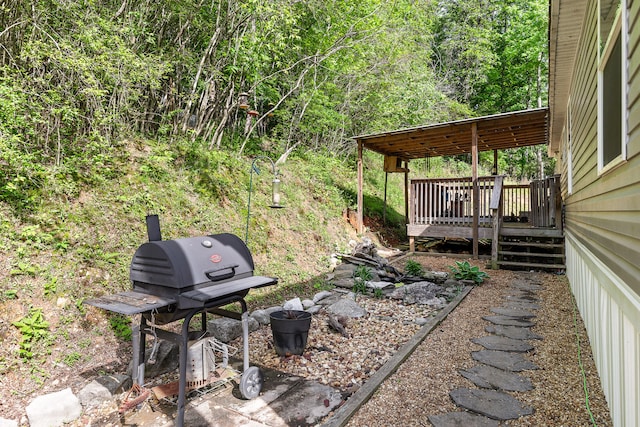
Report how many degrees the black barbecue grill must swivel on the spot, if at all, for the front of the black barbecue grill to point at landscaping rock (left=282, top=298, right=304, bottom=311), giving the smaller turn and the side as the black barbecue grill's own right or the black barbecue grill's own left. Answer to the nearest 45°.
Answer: approximately 90° to the black barbecue grill's own left

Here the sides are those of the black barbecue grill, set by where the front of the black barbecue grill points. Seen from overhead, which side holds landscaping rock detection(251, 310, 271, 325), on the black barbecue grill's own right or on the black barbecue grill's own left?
on the black barbecue grill's own left

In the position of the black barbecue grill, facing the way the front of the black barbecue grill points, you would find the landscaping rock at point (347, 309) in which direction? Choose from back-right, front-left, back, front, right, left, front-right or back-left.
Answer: left

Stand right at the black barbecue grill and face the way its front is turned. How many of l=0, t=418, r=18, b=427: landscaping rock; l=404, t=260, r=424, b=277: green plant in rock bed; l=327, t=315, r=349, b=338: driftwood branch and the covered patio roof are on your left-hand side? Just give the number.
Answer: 3

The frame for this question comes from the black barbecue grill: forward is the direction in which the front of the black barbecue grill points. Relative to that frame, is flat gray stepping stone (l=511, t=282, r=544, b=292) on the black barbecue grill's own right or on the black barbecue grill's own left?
on the black barbecue grill's own left

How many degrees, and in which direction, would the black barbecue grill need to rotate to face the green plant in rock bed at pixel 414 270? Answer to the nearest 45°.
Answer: approximately 90° to its left
